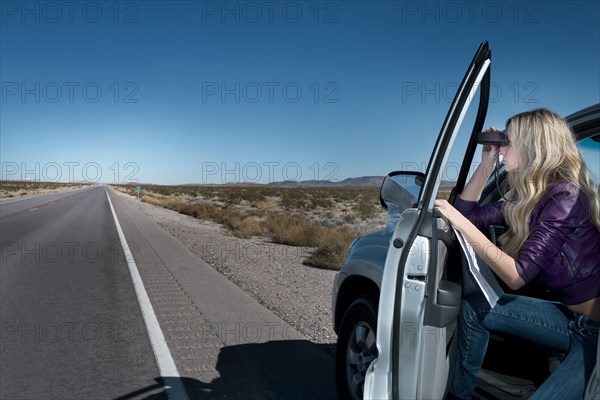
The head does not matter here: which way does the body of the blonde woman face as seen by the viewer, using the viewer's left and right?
facing to the left of the viewer

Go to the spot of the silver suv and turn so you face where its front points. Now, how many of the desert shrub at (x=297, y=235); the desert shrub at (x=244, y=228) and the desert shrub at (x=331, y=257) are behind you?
0

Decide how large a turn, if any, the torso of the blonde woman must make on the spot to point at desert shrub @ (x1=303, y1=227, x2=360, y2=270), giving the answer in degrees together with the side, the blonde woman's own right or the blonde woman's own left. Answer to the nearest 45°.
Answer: approximately 45° to the blonde woman's own right

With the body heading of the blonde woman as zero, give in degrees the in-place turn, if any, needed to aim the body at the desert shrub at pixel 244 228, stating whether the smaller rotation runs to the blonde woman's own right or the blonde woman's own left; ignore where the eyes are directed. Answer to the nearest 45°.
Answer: approximately 45° to the blonde woman's own right

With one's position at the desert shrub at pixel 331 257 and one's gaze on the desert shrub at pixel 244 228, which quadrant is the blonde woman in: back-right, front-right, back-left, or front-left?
back-left

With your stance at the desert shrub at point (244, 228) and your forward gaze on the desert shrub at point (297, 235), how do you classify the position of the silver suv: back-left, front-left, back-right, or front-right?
front-right

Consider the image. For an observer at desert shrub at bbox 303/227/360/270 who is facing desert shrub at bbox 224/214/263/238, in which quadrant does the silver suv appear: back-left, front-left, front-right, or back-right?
back-left

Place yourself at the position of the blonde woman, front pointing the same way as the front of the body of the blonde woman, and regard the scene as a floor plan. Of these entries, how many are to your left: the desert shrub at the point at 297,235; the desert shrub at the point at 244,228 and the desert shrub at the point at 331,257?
0

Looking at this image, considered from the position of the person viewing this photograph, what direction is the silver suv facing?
facing away from the viewer and to the left of the viewer

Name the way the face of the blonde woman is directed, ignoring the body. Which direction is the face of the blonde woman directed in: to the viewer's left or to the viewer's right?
to the viewer's left

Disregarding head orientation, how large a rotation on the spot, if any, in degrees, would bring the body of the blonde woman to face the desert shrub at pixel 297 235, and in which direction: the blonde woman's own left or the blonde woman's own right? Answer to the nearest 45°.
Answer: approximately 45° to the blonde woman's own right

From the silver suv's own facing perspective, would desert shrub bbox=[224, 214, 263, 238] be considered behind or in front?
in front
